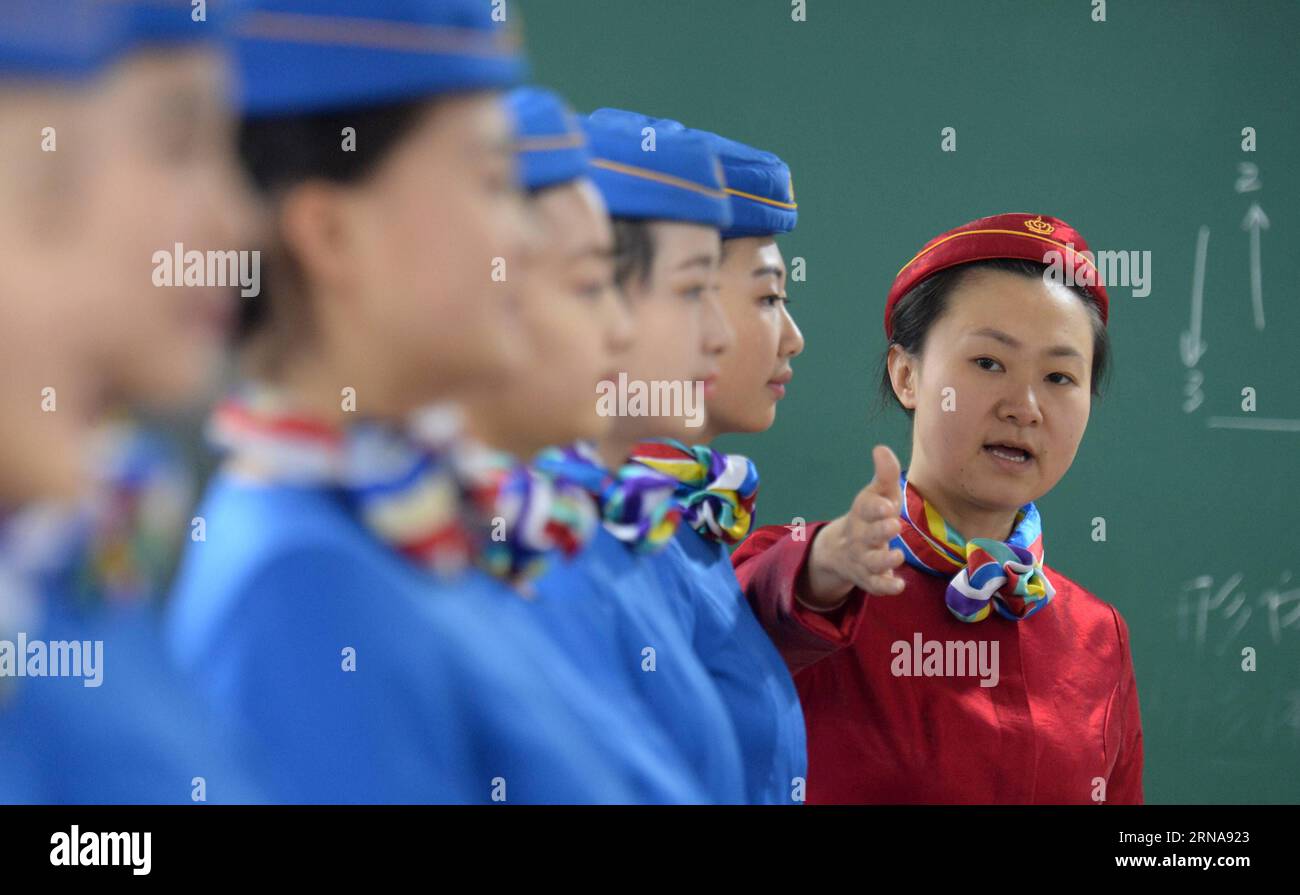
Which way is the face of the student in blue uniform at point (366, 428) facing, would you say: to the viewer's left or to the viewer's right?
to the viewer's right

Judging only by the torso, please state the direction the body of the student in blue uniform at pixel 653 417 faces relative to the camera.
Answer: to the viewer's right

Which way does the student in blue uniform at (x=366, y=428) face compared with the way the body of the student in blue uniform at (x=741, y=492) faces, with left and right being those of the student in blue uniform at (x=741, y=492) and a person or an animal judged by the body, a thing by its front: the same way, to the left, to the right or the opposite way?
the same way

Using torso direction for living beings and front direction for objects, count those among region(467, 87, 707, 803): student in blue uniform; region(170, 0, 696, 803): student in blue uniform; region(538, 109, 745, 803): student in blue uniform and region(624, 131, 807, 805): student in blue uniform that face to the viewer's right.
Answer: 4

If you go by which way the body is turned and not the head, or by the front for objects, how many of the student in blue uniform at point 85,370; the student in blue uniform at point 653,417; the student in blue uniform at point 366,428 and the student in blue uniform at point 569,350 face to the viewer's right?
4

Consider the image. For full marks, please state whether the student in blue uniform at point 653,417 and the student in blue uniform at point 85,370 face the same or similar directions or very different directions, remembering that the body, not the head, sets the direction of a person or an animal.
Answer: same or similar directions

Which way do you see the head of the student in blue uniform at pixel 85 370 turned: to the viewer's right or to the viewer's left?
to the viewer's right

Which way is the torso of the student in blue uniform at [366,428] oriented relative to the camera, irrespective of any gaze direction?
to the viewer's right

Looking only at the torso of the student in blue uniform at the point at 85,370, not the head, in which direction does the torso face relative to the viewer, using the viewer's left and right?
facing to the right of the viewer

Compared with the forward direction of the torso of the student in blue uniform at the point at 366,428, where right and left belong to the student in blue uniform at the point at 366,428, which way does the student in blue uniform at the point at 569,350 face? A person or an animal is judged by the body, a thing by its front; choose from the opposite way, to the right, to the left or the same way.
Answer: the same way

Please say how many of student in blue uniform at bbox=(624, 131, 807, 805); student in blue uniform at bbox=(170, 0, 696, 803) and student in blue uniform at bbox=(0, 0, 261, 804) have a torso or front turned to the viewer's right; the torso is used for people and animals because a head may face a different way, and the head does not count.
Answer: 3

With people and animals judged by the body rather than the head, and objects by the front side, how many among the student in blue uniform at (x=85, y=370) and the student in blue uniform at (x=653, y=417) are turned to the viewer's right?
2

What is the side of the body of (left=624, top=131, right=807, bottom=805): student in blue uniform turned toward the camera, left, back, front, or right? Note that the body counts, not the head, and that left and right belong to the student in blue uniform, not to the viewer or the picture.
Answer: right

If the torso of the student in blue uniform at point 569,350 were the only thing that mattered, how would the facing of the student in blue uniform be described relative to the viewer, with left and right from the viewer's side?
facing to the right of the viewer
